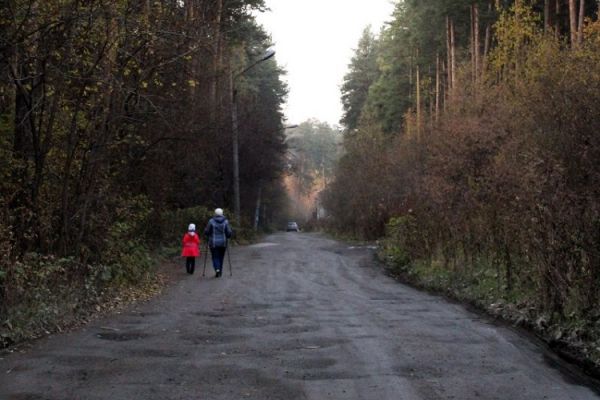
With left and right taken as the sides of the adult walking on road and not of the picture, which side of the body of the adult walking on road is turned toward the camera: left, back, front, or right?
back

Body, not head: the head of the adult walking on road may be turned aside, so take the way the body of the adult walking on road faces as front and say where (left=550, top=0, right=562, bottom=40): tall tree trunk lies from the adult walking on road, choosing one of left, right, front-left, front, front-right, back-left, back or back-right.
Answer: front-right
